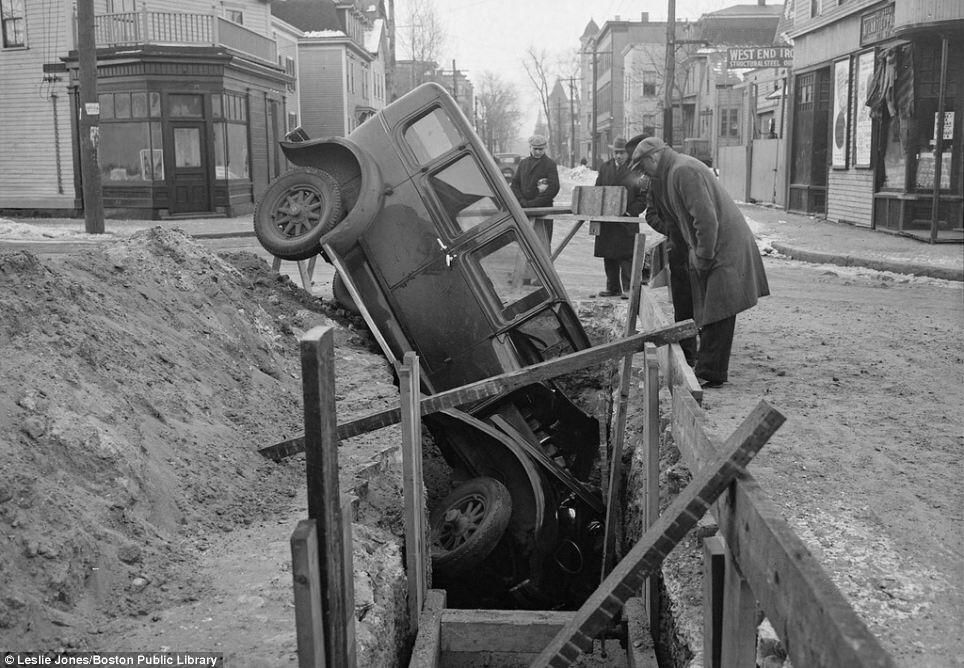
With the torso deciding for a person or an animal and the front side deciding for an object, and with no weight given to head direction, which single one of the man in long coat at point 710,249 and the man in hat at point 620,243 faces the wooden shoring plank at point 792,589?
the man in hat

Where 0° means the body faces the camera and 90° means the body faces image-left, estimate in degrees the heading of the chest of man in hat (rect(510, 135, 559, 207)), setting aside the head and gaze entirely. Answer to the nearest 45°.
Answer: approximately 0°

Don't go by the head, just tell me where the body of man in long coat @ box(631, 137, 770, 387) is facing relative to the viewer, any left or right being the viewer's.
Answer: facing to the left of the viewer

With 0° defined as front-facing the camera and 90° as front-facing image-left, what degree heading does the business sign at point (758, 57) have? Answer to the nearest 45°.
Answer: approximately 0°

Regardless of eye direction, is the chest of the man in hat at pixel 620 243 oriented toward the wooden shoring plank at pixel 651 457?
yes

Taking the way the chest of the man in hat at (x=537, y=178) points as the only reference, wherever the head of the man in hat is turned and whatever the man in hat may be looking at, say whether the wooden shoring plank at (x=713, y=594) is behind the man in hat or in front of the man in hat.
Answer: in front

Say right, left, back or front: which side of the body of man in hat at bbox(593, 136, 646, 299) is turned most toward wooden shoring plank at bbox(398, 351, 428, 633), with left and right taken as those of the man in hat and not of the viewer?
front

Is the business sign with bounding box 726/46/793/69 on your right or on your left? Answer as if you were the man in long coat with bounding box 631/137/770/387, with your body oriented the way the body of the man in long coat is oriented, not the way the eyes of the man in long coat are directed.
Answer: on your right

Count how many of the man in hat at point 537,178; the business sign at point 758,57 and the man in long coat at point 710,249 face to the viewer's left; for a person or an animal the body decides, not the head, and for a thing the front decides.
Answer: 1

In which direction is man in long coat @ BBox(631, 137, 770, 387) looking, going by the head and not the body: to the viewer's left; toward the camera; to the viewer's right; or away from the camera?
to the viewer's left
